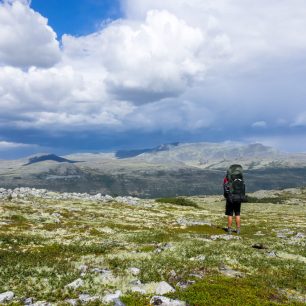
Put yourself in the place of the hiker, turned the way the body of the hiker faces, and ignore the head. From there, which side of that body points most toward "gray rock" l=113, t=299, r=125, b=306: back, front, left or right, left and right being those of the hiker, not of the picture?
back

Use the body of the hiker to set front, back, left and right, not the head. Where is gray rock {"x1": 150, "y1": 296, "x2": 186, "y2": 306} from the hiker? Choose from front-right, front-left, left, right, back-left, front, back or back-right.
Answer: back

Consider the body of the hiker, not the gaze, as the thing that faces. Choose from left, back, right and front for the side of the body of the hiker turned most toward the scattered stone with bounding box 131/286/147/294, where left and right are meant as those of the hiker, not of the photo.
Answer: back

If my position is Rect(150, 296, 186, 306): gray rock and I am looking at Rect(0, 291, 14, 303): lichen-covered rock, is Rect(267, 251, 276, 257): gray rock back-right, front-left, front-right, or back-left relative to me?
back-right

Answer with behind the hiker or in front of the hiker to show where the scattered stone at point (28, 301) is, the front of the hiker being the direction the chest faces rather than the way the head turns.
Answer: behind

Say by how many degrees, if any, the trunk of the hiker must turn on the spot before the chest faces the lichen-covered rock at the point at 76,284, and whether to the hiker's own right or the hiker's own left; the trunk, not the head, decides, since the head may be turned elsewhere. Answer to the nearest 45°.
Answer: approximately 180°

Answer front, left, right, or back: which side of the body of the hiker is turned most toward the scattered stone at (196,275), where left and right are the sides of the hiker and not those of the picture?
back

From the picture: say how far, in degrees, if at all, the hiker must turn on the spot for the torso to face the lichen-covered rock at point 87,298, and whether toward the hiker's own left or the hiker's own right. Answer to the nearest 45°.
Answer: approximately 180°

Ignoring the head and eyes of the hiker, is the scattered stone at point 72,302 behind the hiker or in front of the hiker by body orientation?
behind

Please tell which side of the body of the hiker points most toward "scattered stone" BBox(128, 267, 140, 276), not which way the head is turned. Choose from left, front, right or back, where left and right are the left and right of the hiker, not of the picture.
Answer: back

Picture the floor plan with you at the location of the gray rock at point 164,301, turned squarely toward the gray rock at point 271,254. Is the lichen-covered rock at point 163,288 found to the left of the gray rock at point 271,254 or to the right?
left

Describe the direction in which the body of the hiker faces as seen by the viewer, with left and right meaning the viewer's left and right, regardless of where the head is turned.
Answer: facing away from the viewer

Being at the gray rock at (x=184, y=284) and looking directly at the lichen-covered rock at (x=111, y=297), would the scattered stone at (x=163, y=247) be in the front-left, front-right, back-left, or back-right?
back-right

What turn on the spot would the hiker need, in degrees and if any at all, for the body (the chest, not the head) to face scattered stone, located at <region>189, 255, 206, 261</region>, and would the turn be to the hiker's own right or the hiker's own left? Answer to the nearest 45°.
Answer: approximately 180°
